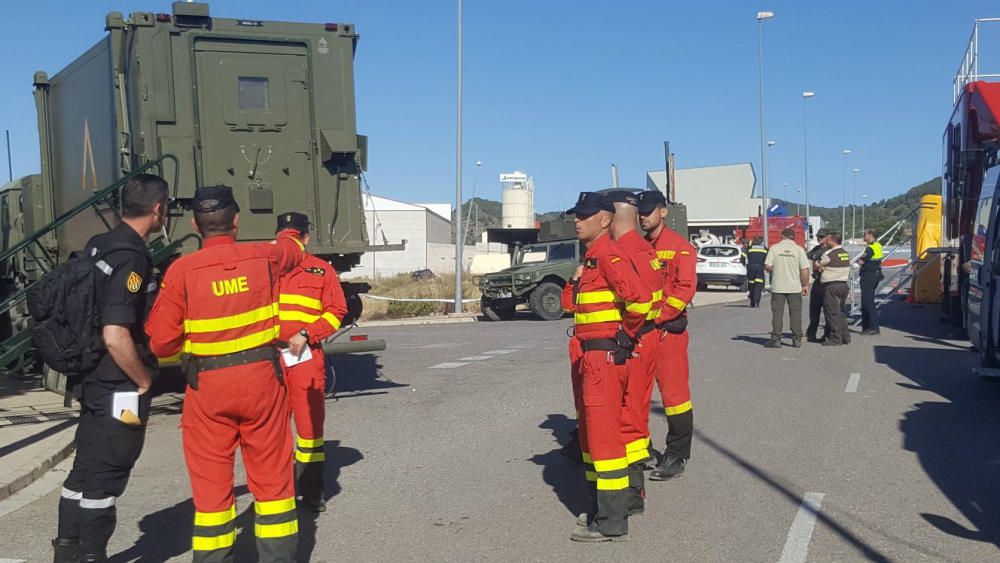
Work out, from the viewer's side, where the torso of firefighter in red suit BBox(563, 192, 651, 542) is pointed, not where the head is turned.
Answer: to the viewer's left

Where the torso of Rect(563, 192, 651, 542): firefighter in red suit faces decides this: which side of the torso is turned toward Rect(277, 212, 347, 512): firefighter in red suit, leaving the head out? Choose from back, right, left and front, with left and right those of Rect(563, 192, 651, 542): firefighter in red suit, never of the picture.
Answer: front

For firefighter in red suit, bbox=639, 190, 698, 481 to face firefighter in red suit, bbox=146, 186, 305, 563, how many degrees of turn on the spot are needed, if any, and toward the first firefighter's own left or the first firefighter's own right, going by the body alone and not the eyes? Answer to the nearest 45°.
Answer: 0° — they already face them

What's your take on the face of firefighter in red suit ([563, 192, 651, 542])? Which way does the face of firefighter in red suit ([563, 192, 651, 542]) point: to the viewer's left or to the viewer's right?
to the viewer's left

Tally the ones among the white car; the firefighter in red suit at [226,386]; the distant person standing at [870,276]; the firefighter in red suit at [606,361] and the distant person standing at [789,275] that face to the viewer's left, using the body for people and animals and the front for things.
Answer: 2

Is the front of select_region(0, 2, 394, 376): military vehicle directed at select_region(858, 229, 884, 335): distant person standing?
no

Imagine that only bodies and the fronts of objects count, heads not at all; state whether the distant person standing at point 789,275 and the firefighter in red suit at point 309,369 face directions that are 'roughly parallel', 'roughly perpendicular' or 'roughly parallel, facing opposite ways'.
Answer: roughly parallel, facing opposite ways

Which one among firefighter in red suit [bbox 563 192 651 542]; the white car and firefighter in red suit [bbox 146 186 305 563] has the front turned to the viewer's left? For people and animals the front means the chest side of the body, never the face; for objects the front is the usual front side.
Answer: firefighter in red suit [bbox 563 192 651 542]

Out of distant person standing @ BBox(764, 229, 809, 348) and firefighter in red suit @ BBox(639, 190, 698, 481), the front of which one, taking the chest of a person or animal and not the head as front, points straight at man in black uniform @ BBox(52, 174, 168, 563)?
the firefighter in red suit

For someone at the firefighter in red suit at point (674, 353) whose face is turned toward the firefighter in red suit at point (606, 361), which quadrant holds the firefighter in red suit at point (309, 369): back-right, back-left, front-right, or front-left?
front-right

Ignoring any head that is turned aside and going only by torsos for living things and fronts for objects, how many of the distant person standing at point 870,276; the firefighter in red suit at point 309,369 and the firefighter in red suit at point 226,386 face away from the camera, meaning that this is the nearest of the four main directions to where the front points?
1

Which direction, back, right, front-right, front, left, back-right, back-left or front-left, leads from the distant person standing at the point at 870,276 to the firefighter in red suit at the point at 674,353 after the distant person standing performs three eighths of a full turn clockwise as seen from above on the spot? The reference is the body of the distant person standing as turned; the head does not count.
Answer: back-right

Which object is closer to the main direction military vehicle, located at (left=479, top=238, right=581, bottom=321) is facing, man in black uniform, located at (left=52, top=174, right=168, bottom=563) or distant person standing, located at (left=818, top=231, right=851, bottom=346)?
the man in black uniform

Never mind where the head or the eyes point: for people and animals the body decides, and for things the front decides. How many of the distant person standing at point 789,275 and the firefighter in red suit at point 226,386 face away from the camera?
2

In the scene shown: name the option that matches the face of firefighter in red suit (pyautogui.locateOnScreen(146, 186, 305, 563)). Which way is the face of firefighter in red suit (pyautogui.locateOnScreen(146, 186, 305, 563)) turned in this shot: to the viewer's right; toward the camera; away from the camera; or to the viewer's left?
away from the camera
